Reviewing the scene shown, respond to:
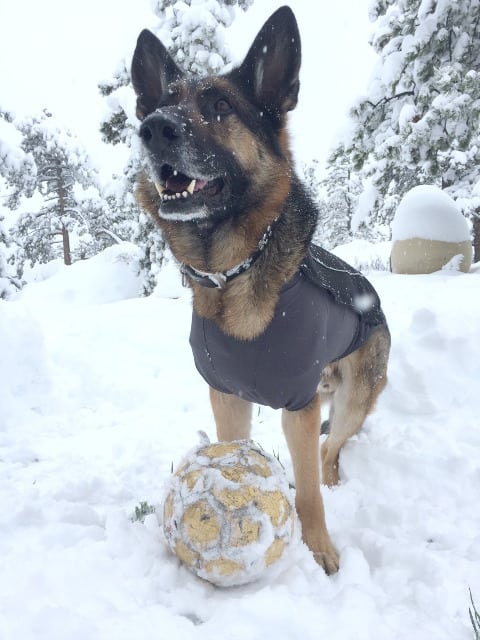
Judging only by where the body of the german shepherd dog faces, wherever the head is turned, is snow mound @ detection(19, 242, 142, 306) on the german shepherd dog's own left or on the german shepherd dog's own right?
on the german shepherd dog's own right

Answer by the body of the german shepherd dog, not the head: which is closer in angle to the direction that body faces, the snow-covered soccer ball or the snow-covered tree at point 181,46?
the snow-covered soccer ball

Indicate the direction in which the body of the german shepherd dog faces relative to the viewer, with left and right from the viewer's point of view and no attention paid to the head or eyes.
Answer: facing the viewer and to the left of the viewer

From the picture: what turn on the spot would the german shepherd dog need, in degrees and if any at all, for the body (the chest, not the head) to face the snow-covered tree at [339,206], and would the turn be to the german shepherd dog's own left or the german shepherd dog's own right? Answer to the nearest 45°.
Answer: approximately 135° to the german shepherd dog's own right

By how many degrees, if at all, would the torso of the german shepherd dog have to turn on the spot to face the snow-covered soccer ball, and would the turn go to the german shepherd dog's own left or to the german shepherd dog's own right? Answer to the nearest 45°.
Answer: approximately 45° to the german shepherd dog's own left

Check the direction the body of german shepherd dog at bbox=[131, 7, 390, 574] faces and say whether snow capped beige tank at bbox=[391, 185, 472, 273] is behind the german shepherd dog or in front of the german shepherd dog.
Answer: behind

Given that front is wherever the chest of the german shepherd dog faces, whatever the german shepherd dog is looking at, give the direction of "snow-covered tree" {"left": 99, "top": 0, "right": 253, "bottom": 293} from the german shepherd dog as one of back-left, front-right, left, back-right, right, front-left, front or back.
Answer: back-right
